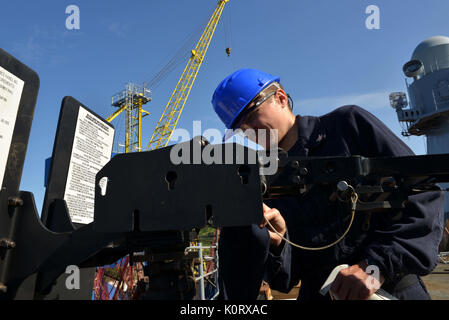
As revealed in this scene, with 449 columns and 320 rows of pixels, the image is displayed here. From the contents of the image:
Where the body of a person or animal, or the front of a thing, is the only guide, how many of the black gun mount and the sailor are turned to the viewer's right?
0

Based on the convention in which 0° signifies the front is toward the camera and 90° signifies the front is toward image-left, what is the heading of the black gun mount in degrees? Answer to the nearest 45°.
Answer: approximately 90°
